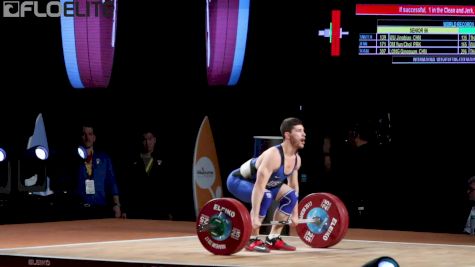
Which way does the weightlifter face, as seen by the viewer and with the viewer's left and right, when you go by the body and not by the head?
facing the viewer and to the right of the viewer

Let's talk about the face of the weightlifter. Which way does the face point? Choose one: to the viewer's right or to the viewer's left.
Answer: to the viewer's right

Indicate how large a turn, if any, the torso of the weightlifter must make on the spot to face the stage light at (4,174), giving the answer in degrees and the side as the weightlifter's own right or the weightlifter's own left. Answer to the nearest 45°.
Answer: approximately 180°

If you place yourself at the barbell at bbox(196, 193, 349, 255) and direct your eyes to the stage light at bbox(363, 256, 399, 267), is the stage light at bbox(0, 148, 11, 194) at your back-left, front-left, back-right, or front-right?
back-right

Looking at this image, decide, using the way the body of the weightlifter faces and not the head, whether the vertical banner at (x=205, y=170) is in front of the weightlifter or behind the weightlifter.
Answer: behind

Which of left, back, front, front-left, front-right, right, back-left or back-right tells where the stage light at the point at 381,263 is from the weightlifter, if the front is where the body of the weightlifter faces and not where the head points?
front-right

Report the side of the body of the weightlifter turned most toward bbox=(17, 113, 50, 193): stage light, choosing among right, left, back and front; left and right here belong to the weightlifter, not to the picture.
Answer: back
